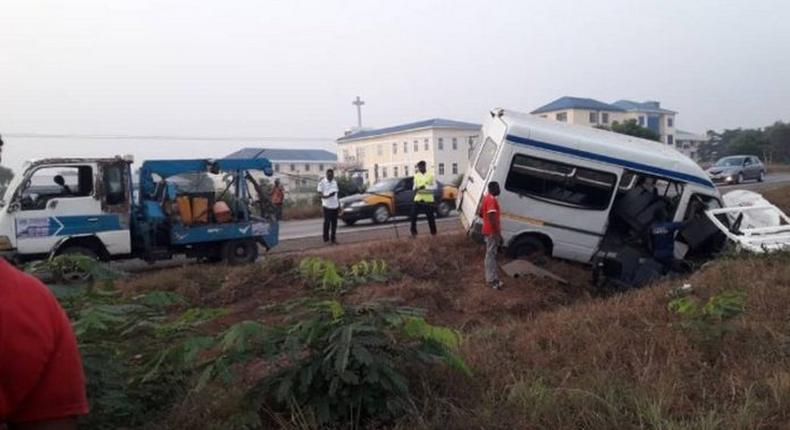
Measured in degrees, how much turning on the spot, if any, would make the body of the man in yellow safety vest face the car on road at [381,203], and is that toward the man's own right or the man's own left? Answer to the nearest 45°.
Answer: approximately 180°

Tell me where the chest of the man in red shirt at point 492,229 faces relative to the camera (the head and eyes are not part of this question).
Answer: to the viewer's right

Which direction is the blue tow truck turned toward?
to the viewer's left

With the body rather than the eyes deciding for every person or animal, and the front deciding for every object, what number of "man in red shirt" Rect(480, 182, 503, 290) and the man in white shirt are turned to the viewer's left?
0

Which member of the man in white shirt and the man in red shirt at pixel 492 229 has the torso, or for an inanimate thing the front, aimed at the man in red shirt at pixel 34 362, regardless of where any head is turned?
the man in white shirt

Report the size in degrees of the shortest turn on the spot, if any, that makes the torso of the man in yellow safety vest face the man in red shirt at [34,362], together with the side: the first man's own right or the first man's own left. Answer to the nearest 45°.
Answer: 0° — they already face them

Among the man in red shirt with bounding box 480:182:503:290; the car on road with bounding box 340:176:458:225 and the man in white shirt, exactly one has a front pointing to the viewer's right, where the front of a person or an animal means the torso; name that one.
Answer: the man in red shirt

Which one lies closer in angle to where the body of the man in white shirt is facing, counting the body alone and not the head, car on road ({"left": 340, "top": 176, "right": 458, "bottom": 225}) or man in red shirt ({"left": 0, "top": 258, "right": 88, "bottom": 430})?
the man in red shirt

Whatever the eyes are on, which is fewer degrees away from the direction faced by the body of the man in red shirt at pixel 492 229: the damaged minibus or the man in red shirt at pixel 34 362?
the damaged minibus

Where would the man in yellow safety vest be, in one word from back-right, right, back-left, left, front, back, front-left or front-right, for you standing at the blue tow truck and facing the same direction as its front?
back

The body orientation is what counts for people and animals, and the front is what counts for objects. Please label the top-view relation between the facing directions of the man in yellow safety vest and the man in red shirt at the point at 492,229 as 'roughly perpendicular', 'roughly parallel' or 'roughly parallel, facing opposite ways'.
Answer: roughly perpendicular

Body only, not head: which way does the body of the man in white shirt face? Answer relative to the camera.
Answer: toward the camera

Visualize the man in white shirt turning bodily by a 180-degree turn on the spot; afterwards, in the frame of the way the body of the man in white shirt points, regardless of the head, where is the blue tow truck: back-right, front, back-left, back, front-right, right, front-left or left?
back-left

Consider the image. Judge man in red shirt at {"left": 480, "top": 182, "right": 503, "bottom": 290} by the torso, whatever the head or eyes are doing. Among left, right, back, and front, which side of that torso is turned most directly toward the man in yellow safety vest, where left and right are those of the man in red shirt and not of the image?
left

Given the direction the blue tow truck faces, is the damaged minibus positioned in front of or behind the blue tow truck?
behind

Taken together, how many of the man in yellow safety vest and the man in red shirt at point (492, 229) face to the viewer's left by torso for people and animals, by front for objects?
0

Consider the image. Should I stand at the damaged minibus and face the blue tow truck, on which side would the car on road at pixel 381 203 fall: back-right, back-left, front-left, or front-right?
front-right

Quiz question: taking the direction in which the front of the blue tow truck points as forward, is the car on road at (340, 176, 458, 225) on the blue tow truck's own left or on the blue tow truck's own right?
on the blue tow truck's own right
